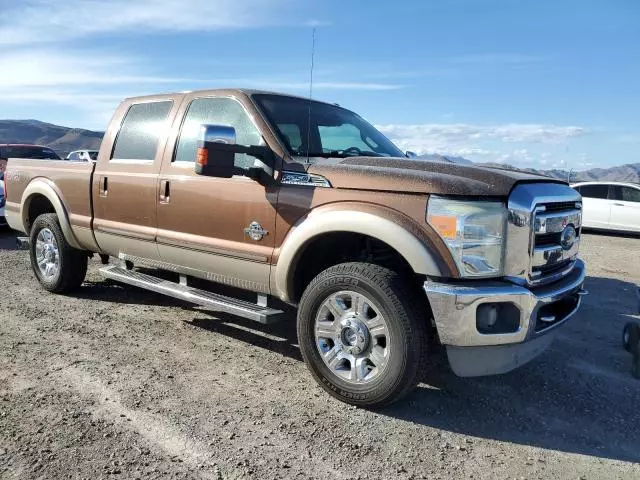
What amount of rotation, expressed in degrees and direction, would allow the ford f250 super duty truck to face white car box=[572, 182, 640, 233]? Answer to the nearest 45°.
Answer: approximately 90° to its left

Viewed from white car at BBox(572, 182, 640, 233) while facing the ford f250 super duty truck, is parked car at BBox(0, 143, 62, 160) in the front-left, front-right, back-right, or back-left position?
front-right

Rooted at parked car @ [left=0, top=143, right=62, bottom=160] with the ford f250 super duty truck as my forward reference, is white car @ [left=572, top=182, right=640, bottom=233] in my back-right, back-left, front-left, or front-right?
front-left

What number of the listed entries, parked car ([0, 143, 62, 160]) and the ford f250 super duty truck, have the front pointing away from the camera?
0

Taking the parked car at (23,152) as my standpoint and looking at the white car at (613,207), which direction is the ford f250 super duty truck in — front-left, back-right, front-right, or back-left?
front-right

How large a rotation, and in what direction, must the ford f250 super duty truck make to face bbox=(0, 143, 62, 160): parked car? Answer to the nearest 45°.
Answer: approximately 180°

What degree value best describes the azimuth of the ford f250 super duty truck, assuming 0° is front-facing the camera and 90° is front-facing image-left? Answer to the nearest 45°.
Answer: approximately 315°
